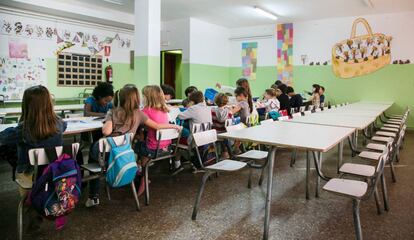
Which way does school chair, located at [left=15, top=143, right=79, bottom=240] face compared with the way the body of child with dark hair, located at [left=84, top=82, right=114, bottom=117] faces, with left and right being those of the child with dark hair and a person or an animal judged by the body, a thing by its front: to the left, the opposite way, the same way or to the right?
the opposite way

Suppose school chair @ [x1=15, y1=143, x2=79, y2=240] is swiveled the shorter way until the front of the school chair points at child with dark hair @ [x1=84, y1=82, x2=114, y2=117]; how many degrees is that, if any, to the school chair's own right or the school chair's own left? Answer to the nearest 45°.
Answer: approximately 45° to the school chair's own right

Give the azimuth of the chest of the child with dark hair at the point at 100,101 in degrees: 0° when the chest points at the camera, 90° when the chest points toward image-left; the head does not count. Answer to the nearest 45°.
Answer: approximately 315°

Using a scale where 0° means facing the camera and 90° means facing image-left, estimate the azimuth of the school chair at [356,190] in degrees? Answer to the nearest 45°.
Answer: approximately 90°

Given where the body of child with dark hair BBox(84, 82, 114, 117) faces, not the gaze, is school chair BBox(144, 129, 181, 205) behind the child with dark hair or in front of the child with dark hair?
in front

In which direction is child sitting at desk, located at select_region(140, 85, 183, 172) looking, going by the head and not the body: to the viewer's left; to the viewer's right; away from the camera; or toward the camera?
away from the camera

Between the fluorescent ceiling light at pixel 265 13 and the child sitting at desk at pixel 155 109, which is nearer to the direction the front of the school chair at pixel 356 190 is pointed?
the child sitting at desk

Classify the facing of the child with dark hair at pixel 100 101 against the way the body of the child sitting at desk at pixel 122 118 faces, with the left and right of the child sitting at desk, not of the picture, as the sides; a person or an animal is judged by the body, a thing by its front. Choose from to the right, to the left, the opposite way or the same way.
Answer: the opposite way

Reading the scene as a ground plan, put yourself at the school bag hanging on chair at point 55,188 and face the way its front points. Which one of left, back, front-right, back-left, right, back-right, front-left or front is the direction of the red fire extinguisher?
back-left

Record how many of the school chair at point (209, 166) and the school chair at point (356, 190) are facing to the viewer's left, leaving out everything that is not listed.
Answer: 1
